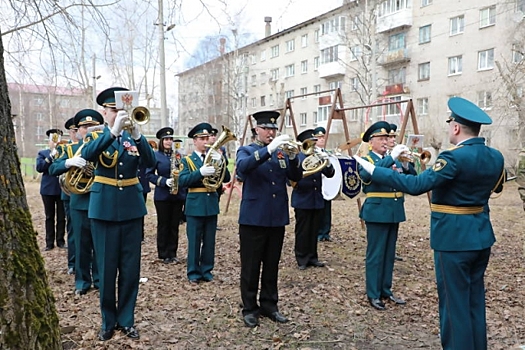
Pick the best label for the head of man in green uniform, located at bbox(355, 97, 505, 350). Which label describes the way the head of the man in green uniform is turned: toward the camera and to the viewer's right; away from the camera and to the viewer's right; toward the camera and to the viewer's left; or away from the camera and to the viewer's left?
away from the camera and to the viewer's left

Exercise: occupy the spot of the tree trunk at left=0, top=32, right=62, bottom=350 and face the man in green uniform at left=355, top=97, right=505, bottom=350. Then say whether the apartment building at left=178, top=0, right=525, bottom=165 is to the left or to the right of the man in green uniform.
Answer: left

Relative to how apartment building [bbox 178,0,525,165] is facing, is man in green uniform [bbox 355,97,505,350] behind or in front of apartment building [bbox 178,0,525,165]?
in front

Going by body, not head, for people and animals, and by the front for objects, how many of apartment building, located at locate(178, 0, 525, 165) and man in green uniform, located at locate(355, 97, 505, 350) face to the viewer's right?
0

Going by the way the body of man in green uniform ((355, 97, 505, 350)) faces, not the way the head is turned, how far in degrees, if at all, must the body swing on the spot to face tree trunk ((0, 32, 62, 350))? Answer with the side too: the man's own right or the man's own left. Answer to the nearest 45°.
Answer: approximately 90° to the man's own left

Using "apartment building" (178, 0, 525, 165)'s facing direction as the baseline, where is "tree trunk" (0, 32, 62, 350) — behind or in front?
in front

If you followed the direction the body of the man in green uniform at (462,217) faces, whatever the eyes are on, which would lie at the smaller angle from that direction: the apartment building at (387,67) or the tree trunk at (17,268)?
the apartment building

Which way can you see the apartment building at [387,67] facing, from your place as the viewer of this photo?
facing the viewer and to the left of the viewer

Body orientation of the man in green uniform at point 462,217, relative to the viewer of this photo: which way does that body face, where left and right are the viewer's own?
facing away from the viewer and to the left of the viewer
